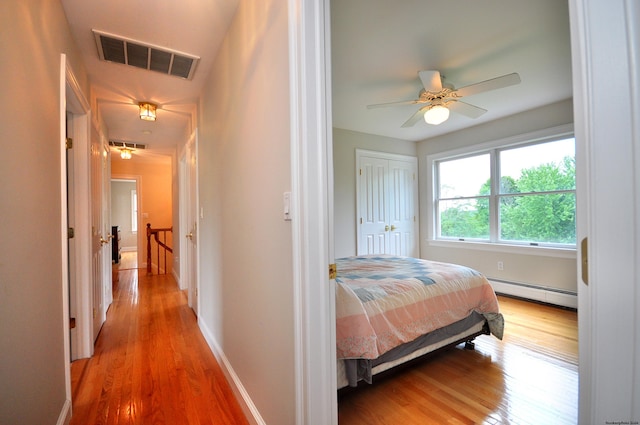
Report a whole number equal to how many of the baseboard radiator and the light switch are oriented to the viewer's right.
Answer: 0

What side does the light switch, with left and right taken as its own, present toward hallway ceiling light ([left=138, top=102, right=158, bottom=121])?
right

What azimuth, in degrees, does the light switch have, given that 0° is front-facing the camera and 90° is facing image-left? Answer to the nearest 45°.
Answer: approximately 45°

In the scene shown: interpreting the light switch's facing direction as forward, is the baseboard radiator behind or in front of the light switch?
behind

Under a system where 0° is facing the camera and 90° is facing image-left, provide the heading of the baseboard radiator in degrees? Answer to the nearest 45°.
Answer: approximately 45°

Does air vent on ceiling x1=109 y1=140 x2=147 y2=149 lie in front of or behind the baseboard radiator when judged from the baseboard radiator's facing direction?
in front
